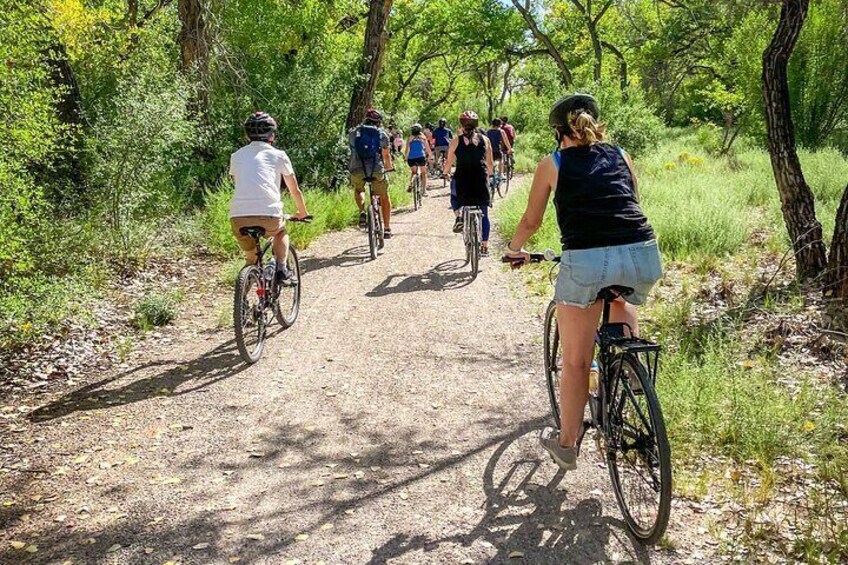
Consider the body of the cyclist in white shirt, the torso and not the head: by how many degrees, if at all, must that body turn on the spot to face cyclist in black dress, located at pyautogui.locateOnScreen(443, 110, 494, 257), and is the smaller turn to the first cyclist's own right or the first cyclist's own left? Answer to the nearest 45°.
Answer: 0° — they already face them

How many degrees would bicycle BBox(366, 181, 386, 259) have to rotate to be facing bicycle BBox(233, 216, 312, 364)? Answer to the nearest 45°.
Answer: approximately 180°

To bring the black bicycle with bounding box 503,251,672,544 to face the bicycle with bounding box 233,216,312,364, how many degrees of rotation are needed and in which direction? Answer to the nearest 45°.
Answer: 0° — it already faces it

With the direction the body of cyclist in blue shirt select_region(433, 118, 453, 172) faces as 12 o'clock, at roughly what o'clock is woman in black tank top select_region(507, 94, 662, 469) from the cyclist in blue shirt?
The woman in black tank top is roughly at 6 o'clock from the cyclist in blue shirt.

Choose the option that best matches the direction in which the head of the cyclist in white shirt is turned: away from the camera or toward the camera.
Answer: away from the camera

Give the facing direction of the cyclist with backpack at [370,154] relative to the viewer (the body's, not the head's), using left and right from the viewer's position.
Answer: facing away from the viewer

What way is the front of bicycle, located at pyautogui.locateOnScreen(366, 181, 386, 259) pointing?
away from the camera

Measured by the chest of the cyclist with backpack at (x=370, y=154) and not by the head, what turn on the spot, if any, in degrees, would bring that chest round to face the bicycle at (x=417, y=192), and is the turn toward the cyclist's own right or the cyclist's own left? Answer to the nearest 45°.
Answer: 0° — they already face it

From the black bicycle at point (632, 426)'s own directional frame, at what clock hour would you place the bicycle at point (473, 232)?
The bicycle is roughly at 1 o'clock from the black bicycle.

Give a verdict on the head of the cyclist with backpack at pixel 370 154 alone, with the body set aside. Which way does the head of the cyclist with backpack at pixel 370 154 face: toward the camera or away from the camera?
away from the camera

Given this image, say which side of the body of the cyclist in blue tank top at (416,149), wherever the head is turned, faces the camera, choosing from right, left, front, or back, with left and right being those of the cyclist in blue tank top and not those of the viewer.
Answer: back

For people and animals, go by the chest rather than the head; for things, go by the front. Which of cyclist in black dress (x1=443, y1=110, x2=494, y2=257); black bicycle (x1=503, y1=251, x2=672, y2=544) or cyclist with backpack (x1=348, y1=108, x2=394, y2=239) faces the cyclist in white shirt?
the black bicycle
